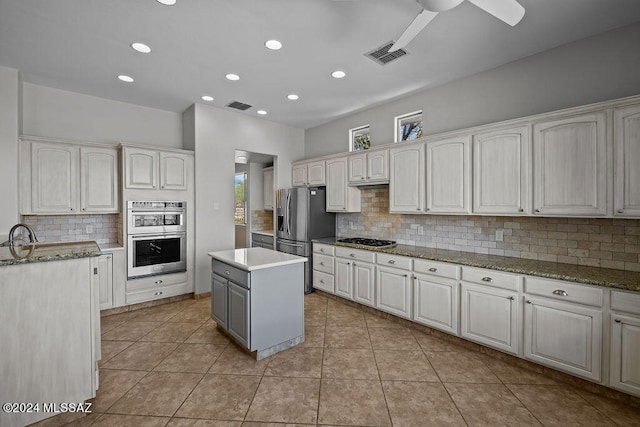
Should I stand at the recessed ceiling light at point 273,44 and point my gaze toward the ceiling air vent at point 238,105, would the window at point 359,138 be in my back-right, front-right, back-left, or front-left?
front-right

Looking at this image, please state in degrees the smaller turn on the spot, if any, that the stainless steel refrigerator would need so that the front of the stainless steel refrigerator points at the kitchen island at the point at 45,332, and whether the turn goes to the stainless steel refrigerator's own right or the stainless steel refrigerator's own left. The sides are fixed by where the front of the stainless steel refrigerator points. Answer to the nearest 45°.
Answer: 0° — it already faces it

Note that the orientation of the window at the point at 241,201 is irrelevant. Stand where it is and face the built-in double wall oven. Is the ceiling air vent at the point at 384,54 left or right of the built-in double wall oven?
left

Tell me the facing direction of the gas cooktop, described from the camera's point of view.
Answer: facing the viewer and to the left of the viewer

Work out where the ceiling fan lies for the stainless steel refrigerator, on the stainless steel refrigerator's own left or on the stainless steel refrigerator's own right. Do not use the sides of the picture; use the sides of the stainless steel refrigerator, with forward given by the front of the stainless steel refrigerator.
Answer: on the stainless steel refrigerator's own left

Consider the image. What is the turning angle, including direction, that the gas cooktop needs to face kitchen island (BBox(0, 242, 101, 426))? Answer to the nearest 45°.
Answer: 0° — it already faces it

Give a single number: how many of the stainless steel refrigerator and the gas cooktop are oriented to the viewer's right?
0

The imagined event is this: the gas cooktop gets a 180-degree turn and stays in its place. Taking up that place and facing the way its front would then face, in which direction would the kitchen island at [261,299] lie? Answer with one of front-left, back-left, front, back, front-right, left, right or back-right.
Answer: back

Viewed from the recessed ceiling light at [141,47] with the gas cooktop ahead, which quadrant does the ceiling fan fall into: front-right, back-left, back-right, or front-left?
front-right

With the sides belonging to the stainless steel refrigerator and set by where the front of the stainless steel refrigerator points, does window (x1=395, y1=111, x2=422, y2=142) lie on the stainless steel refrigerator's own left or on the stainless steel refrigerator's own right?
on the stainless steel refrigerator's own left

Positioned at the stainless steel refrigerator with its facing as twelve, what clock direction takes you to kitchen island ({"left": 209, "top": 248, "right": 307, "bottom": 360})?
The kitchen island is roughly at 11 o'clock from the stainless steel refrigerator.

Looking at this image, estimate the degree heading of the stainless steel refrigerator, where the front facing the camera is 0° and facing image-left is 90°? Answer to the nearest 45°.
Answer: approximately 45°

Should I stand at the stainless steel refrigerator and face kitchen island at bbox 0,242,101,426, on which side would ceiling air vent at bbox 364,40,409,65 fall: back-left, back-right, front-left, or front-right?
front-left

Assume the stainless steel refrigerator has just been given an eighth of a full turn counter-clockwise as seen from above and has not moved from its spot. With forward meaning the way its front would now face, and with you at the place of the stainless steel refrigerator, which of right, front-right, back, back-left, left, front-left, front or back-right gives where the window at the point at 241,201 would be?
back-right
